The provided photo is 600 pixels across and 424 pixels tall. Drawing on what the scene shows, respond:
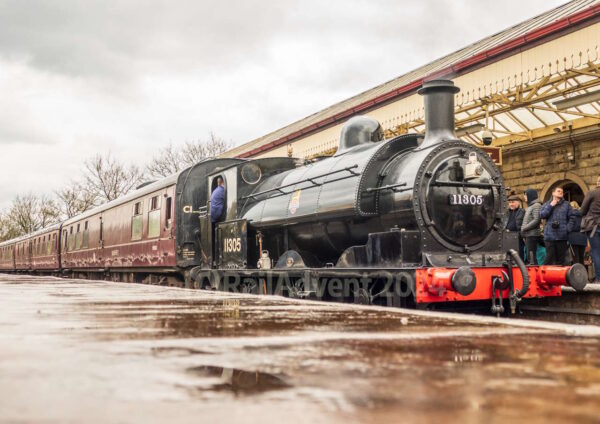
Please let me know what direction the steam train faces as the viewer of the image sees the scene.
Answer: facing the viewer and to the right of the viewer

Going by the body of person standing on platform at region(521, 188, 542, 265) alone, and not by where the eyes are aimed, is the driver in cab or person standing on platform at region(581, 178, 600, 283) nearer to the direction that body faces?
the driver in cab

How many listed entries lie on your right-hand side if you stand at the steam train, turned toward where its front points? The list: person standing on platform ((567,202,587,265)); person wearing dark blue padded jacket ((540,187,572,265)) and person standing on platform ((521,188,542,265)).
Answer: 0

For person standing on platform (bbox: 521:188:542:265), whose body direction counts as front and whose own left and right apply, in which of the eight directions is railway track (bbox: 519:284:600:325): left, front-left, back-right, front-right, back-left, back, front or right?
left
